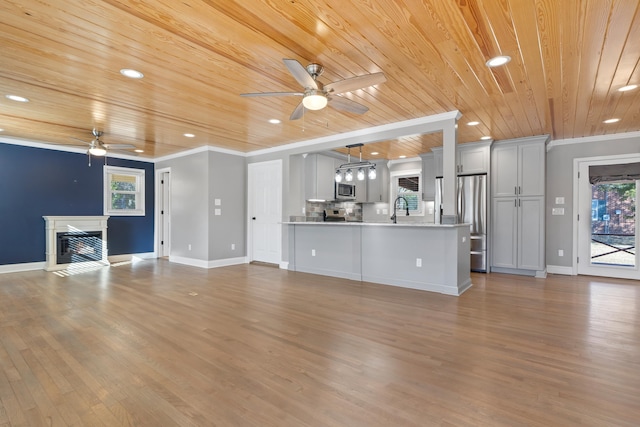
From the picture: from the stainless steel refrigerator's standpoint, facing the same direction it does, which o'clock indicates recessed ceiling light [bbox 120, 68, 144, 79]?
The recessed ceiling light is roughly at 1 o'clock from the stainless steel refrigerator.

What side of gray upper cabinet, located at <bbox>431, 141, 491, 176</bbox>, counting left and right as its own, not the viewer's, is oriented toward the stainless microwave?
right

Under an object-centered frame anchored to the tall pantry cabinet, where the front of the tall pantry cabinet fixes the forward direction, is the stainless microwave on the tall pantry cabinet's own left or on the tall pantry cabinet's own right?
on the tall pantry cabinet's own right

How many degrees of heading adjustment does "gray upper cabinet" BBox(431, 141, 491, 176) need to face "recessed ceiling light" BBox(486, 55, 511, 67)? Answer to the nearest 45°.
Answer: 0° — it already faces it

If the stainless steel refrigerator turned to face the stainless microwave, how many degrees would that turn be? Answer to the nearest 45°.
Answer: approximately 90° to its right

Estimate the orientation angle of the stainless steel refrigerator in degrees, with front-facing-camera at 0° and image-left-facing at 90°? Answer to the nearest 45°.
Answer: approximately 0°

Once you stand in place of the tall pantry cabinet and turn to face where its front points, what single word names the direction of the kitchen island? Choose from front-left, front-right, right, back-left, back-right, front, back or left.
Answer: front-right

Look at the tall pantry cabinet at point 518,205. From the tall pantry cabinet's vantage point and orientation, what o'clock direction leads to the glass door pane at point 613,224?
The glass door pane is roughly at 8 o'clock from the tall pantry cabinet.

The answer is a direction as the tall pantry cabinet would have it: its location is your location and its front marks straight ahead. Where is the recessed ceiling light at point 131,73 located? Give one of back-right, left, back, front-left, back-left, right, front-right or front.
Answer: front-right
